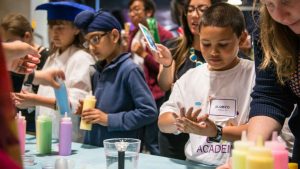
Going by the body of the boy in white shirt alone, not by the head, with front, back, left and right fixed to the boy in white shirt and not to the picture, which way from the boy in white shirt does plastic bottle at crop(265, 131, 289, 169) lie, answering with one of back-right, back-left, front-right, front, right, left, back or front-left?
front

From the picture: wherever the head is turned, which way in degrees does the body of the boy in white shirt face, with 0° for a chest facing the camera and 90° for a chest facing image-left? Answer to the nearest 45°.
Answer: approximately 0°

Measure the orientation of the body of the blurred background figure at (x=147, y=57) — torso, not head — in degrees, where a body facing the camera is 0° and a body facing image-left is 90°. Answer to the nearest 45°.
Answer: approximately 45°

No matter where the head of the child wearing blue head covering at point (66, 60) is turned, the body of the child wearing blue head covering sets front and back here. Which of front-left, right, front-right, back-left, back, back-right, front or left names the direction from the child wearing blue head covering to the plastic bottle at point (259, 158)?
front-left

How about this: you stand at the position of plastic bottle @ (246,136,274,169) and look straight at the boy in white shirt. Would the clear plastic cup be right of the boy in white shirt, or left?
left

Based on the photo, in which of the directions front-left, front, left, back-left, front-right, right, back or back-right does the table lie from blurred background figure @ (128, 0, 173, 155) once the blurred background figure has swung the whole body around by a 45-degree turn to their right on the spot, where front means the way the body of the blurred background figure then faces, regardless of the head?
left

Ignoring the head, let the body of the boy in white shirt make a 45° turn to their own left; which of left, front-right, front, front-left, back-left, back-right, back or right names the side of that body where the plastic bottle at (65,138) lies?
back-right

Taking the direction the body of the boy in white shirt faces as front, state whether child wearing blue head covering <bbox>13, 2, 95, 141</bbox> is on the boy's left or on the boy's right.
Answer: on the boy's right
